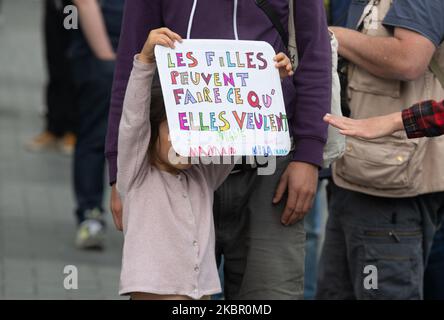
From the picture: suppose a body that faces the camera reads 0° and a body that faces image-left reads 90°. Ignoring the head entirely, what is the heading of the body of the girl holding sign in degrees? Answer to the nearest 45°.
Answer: approximately 315°

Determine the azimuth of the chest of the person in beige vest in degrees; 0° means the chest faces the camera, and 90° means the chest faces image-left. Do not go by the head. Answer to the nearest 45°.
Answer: approximately 45°

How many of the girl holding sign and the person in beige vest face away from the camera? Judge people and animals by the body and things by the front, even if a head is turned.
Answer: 0

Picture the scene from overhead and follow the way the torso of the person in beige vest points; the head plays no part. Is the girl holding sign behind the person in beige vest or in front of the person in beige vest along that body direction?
in front

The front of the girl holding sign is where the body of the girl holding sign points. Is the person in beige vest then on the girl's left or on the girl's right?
on the girl's left
